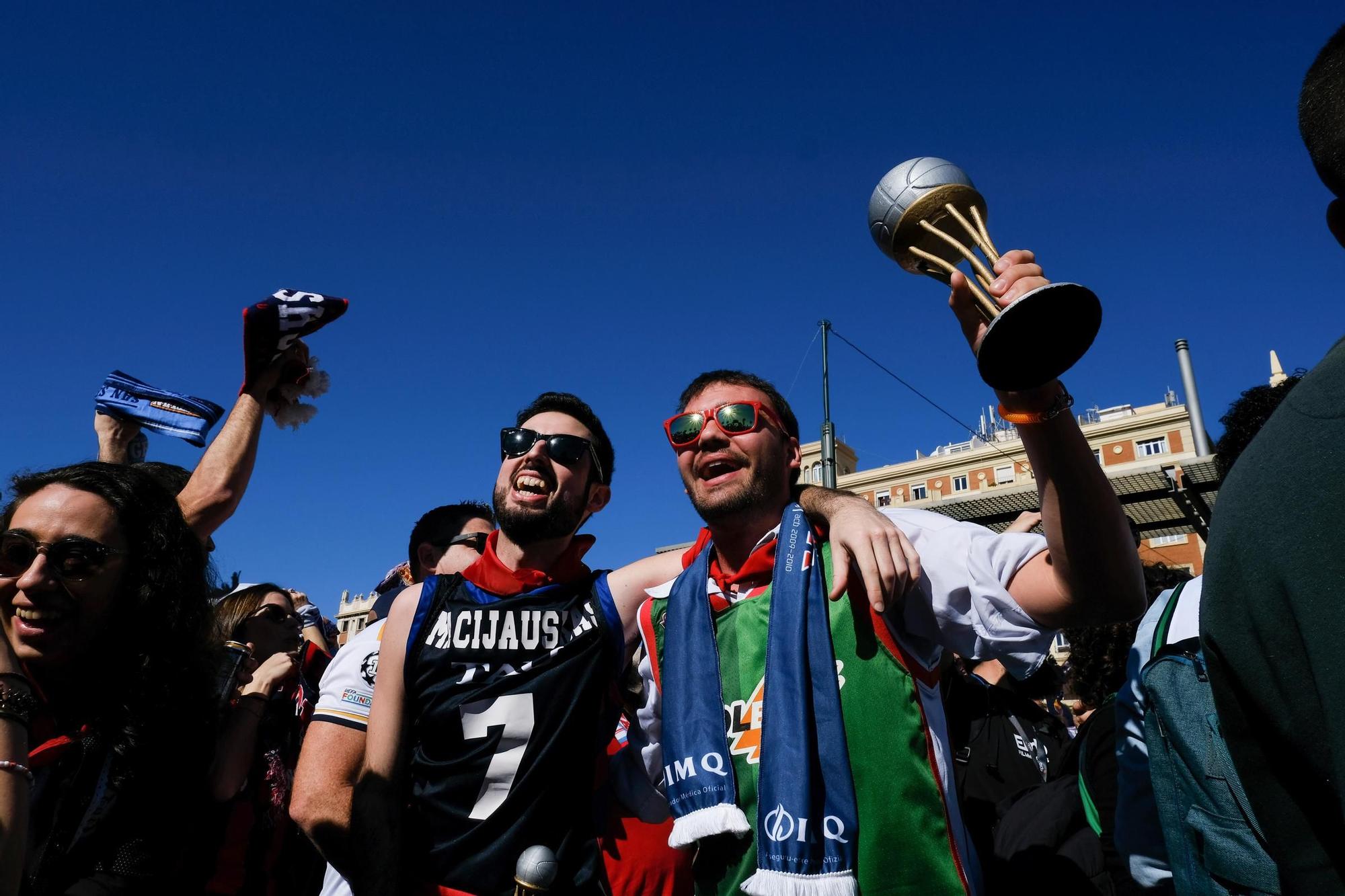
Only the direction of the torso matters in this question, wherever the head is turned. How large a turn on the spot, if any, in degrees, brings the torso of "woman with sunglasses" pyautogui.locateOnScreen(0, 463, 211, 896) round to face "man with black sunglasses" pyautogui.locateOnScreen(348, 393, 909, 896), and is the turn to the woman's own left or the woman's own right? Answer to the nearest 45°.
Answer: approximately 135° to the woman's own left

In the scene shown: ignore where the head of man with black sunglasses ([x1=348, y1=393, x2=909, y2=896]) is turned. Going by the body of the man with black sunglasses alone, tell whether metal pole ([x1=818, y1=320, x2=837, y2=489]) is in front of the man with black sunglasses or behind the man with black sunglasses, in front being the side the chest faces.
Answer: behind
